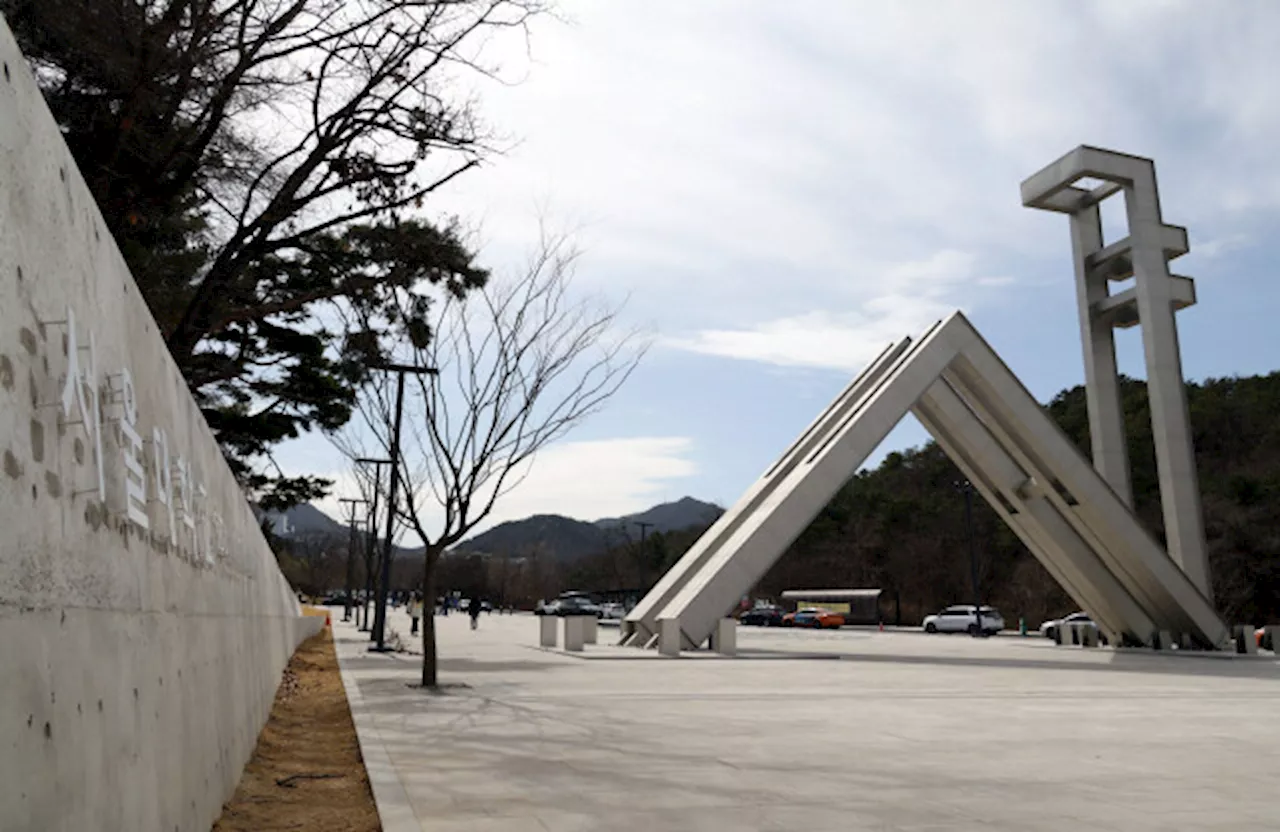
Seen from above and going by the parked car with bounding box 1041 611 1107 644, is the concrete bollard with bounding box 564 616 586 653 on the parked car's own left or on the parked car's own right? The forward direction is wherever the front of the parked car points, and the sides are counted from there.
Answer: on the parked car's own left

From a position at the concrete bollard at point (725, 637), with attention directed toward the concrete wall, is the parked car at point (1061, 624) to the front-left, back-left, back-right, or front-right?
back-left

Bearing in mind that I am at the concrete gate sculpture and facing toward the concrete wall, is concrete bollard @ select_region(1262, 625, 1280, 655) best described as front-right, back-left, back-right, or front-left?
back-left

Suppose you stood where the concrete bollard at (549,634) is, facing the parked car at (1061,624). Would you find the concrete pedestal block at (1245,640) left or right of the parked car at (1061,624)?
right

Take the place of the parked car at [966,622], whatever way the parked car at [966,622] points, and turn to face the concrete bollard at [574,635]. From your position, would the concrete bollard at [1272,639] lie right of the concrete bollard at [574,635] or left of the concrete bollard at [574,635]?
left

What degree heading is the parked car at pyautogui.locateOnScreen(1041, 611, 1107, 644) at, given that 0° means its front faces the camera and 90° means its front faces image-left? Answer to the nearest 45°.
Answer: approximately 90°

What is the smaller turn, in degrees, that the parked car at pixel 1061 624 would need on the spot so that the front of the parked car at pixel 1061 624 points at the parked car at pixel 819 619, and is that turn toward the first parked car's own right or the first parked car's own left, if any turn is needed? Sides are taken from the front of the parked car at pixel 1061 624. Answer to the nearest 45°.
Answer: approximately 45° to the first parked car's own right

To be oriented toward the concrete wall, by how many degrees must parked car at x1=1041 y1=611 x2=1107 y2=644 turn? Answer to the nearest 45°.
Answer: approximately 90° to its left

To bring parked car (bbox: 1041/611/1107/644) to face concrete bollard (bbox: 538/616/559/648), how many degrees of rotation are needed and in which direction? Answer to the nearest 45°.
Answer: approximately 45° to its left
